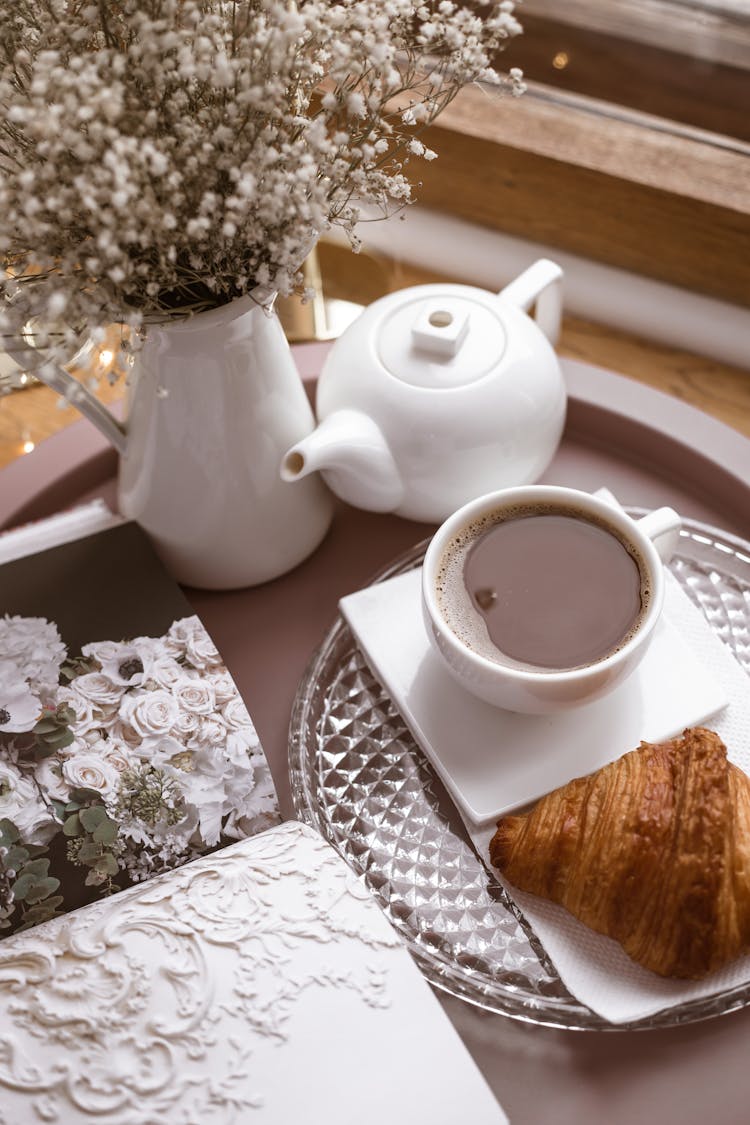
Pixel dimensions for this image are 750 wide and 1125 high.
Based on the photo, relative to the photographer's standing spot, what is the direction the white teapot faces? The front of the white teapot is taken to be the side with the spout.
facing the viewer and to the left of the viewer

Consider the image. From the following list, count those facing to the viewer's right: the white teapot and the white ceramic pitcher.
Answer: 1

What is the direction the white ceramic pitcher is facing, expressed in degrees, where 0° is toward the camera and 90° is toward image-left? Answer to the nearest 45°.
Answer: approximately 270°
